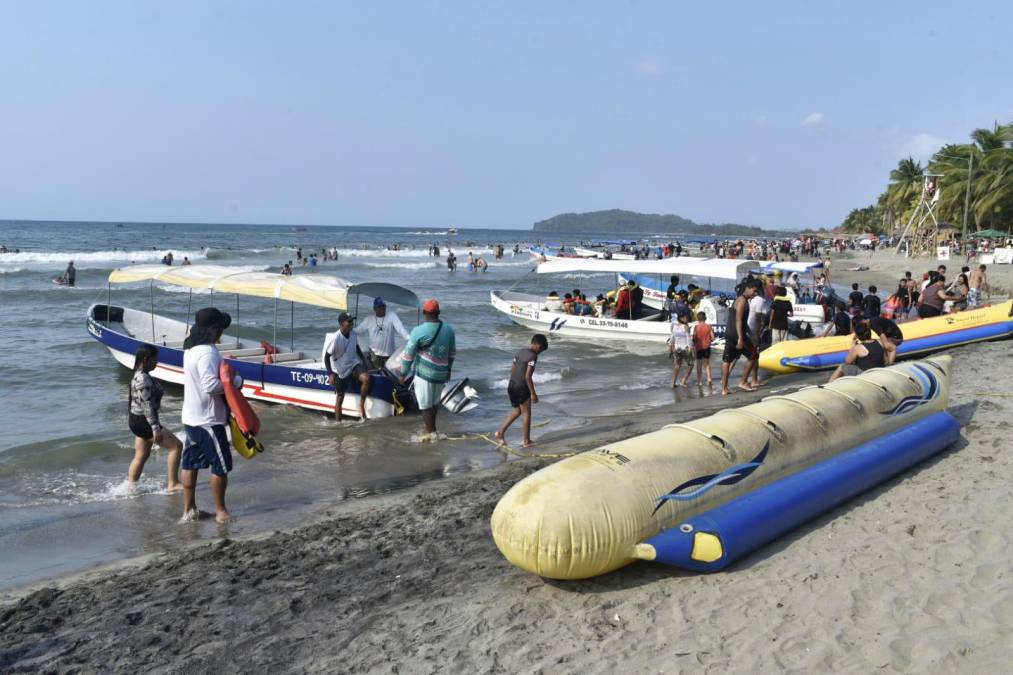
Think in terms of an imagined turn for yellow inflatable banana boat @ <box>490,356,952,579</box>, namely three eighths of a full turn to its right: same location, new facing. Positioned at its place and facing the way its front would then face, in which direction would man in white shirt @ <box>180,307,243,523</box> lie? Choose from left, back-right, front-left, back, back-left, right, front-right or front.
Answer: left

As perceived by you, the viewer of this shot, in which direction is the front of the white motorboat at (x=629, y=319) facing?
facing away from the viewer and to the left of the viewer

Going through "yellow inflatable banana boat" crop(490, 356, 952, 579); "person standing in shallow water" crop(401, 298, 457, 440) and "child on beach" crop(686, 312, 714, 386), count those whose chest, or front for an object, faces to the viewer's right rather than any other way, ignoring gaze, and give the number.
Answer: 0

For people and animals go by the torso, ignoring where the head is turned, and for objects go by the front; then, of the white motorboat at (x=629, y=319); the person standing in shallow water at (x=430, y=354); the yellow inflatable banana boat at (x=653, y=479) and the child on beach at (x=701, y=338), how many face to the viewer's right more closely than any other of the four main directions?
0
